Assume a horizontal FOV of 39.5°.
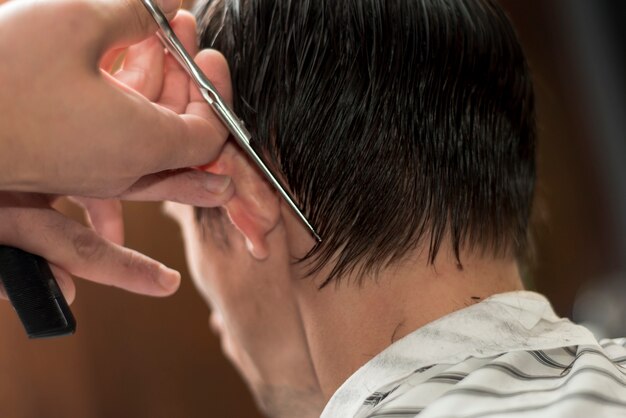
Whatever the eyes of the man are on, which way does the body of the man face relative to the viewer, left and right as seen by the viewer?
facing away from the viewer and to the left of the viewer

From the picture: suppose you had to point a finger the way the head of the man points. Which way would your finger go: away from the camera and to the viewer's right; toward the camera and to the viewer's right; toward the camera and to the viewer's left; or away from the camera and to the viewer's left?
away from the camera and to the viewer's left
